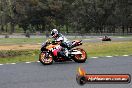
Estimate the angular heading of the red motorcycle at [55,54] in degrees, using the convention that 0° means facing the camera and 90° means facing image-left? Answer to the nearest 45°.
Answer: approximately 90°
